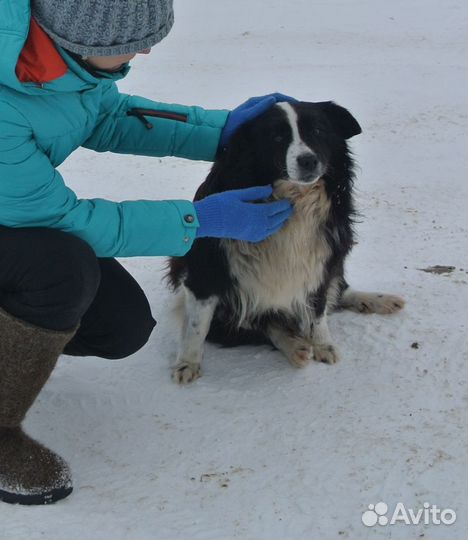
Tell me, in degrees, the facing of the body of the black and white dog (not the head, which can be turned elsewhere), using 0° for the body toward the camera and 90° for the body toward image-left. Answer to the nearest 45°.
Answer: approximately 0°
